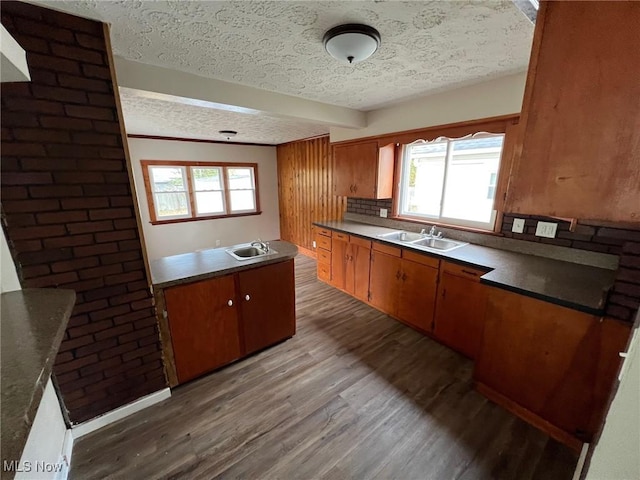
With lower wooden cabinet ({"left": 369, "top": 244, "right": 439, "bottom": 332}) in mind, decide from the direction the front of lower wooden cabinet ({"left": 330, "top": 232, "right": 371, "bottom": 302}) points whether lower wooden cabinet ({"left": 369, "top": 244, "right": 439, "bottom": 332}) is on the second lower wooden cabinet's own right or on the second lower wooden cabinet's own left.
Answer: on the second lower wooden cabinet's own left

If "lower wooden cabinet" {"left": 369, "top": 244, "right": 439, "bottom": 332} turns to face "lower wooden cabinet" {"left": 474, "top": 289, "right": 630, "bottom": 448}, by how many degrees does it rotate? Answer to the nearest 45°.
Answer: approximately 90° to its left

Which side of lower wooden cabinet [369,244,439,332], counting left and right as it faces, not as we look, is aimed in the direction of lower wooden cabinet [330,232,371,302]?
right

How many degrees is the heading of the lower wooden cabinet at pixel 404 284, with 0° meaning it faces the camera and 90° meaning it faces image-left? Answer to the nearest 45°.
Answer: approximately 45°

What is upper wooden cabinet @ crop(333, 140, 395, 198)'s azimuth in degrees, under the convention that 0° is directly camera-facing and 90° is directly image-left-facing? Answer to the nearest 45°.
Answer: approximately 45°

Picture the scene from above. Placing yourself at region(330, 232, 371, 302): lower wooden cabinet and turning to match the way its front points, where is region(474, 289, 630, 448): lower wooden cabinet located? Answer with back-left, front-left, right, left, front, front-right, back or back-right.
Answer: left
